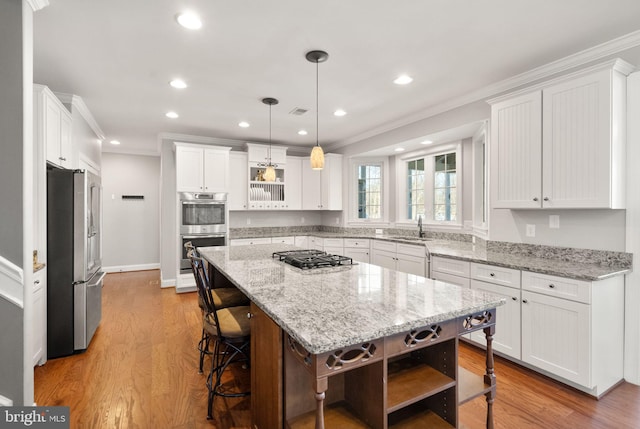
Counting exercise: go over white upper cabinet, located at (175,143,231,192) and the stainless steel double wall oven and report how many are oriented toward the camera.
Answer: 2

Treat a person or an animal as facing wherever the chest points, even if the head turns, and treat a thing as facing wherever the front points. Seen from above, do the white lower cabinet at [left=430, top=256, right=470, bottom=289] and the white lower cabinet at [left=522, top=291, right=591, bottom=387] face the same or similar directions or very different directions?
same or similar directions

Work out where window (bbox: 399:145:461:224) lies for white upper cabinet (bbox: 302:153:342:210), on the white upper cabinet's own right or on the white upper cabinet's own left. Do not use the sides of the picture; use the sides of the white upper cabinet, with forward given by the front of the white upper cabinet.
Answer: on the white upper cabinet's own left

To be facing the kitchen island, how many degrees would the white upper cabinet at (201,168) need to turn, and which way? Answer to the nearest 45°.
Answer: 0° — it already faces it

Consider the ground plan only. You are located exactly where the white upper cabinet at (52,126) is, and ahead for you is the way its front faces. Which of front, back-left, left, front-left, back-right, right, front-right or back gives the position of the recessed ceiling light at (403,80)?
front

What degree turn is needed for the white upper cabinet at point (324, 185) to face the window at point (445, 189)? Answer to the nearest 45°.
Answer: approximately 90° to its left

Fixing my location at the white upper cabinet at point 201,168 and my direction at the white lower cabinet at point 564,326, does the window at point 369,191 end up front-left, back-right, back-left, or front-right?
front-left

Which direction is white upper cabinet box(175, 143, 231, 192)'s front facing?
toward the camera

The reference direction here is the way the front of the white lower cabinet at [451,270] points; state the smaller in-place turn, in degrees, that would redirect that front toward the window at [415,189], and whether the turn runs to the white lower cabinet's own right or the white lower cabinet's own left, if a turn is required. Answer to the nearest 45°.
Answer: approximately 135° to the white lower cabinet's own right

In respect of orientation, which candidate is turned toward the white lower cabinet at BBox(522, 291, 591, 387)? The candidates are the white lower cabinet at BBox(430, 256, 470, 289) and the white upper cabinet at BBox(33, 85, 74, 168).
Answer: the white upper cabinet

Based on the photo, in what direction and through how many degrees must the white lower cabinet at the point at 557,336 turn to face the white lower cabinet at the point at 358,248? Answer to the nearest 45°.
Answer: approximately 90° to its right

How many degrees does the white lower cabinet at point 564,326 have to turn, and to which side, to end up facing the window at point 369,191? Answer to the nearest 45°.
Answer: approximately 90° to its right

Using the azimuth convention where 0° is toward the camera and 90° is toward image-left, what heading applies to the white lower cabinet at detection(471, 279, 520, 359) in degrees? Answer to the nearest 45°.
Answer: approximately 45°

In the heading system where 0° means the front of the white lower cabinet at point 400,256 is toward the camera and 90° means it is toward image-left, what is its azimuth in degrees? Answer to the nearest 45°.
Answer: approximately 45°

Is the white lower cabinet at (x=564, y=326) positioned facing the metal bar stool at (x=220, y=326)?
yes

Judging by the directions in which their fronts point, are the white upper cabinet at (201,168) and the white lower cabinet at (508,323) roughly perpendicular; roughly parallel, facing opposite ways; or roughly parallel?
roughly perpendicular
